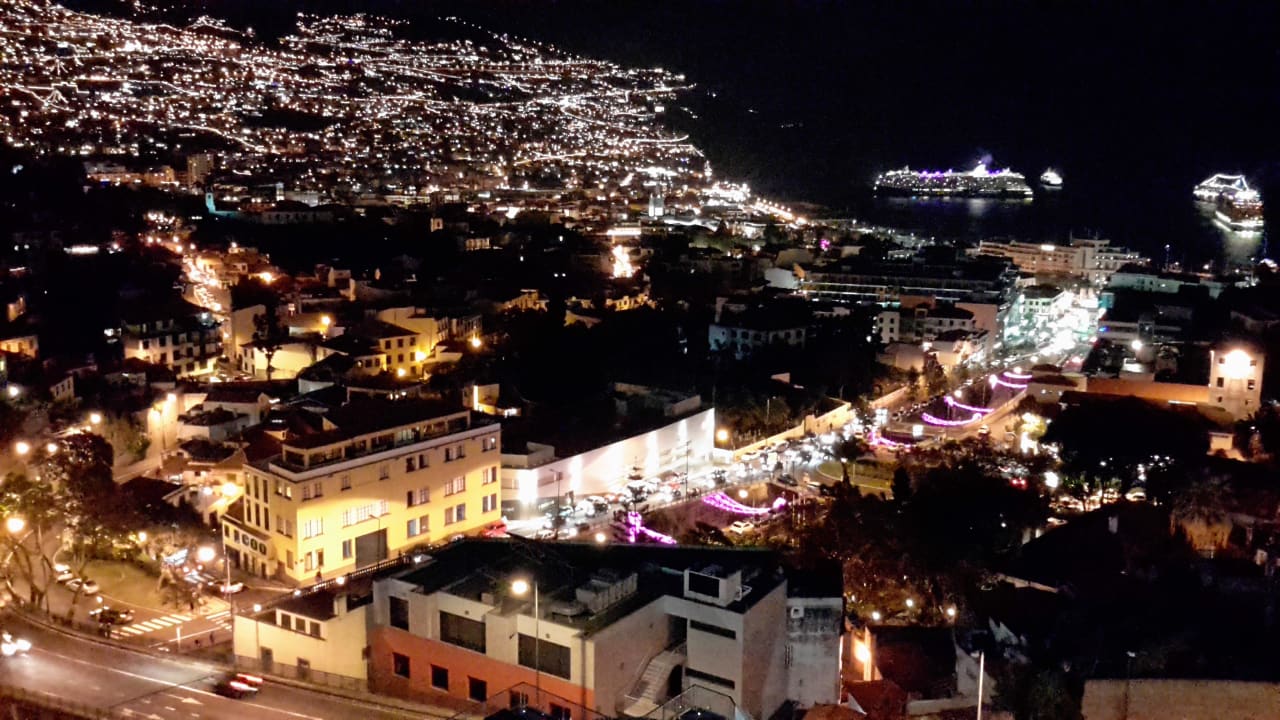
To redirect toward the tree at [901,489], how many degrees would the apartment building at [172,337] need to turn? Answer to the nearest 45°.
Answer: approximately 45° to its left

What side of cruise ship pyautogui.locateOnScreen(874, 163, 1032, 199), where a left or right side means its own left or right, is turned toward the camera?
left

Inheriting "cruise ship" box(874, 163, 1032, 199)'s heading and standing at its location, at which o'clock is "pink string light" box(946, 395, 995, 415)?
The pink string light is roughly at 9 o'clock from the cruise ship.

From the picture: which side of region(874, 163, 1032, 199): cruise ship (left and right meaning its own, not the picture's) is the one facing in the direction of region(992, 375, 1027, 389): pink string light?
left

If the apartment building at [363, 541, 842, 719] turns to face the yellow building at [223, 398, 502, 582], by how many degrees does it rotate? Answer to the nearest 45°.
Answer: approximately 90° to its right

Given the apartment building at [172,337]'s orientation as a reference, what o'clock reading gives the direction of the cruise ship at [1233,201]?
The cruise ship is roughly at 8 o'clock from the apartment building.

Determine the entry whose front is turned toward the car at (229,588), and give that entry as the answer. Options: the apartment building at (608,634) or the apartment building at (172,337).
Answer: the apartment building at (172,337)

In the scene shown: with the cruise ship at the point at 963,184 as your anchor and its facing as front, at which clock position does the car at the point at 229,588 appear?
The car is roughly at 9 o'clock from the cruise ship.

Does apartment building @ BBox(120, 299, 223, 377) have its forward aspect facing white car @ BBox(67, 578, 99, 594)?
yes

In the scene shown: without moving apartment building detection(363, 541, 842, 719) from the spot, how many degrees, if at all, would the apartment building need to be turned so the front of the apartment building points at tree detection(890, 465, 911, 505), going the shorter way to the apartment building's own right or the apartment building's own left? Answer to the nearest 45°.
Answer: approximately 180°

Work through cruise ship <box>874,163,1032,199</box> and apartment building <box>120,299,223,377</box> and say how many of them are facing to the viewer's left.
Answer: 1

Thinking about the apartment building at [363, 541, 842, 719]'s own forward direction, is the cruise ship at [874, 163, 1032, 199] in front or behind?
behind

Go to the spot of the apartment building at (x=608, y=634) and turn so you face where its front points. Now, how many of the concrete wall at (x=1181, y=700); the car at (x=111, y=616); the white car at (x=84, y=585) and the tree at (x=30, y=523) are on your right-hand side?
3

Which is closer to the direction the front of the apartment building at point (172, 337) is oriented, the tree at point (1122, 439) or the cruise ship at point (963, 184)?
the tree

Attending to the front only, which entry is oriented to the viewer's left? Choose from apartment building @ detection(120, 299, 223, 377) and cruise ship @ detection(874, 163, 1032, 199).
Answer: the cruise ship

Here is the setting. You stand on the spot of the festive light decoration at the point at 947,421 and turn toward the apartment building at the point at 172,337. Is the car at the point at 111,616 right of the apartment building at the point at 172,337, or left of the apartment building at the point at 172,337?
left

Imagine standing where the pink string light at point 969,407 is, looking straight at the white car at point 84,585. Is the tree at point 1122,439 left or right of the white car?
left

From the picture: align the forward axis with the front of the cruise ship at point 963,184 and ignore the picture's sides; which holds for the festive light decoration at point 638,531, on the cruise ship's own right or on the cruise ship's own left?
on the cruise ship's own left
